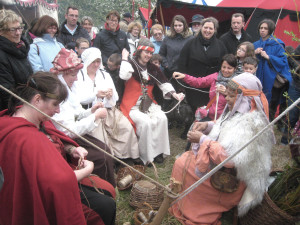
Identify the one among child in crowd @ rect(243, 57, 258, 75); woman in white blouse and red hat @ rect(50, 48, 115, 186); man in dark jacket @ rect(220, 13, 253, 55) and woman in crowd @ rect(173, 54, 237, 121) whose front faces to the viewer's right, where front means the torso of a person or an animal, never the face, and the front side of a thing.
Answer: the woman in white blouse and red hat

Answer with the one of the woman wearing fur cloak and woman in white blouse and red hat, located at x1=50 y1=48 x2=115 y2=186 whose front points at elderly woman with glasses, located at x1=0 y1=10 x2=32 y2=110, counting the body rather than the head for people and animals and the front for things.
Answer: the woman wearing fur cloak

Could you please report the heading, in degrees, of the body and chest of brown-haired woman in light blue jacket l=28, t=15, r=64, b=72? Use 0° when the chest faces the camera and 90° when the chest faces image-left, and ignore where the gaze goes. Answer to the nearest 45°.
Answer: approximately 315°

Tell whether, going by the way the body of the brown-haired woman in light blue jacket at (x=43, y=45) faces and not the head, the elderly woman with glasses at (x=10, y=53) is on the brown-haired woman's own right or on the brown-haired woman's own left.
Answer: on the brown-haired woman's own right

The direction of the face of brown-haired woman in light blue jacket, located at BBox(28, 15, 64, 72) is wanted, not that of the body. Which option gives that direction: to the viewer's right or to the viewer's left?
to the viewer's right

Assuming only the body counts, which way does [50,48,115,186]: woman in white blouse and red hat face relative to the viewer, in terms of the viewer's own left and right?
facing to the right of the viewer

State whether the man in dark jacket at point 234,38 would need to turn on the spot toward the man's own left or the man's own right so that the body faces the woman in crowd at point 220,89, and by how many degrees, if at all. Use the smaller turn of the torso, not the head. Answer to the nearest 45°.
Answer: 0° — they already face them
